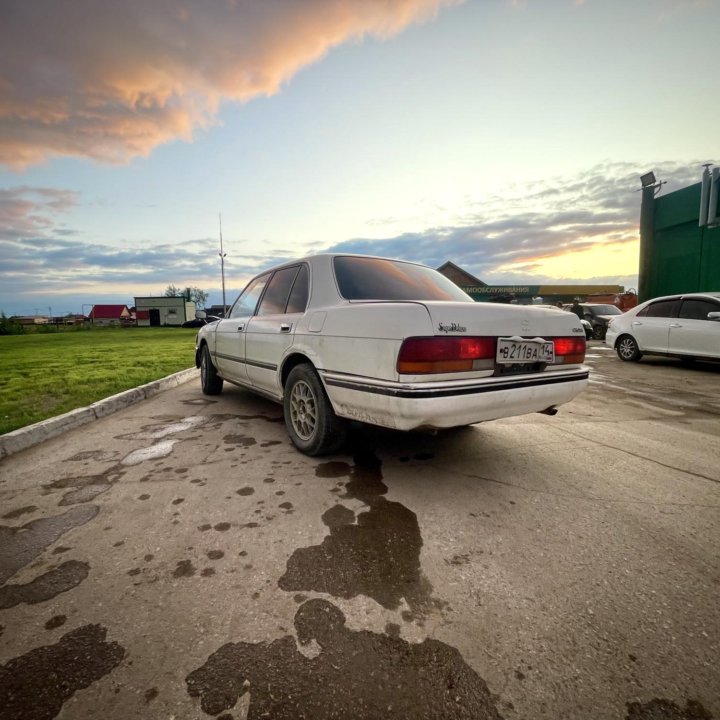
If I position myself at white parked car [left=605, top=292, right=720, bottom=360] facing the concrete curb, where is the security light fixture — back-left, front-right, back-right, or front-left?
back-right

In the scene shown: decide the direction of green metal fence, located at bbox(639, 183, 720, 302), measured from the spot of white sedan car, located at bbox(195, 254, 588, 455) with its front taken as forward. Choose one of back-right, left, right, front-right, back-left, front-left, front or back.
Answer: right

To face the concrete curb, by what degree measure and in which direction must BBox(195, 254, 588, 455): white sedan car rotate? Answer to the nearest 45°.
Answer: approximately 45° to its left

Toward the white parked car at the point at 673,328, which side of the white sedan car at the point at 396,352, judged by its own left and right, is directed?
right

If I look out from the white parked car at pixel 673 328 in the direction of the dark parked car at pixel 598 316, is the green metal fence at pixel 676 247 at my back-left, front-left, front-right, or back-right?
front-right

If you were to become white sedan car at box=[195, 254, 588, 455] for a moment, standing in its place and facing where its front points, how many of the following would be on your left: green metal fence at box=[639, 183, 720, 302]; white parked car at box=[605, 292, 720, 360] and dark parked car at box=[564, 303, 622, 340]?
0

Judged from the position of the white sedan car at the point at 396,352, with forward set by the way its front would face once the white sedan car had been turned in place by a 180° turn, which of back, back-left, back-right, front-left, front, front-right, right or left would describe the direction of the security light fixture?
left

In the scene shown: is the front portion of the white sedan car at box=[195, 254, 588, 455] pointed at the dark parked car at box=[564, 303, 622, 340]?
no

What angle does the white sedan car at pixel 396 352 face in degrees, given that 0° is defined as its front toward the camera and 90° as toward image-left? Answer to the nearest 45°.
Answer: approximately 135°
